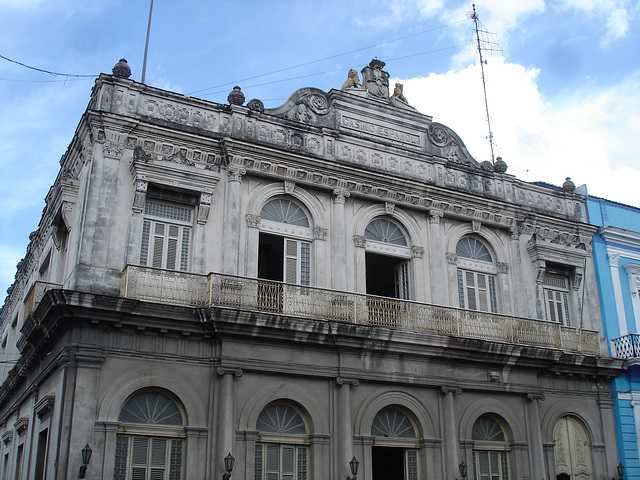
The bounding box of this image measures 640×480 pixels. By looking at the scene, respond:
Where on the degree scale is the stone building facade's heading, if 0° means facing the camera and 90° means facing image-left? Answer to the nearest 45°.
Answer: approximately 315°

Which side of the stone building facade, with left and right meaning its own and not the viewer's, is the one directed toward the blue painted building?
left
